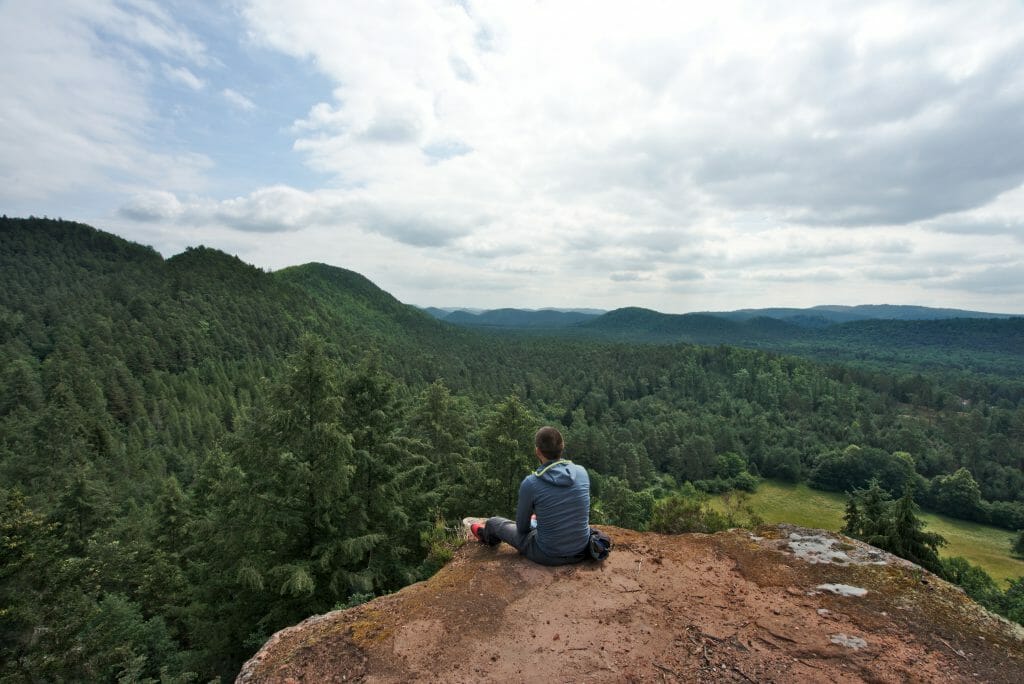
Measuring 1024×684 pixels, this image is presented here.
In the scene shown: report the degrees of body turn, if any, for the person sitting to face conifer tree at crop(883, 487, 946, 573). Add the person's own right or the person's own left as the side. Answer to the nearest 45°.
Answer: approximately 90° to the person's own right

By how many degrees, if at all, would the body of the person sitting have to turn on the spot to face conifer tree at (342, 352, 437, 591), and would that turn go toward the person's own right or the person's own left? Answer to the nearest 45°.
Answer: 0° — they already face it

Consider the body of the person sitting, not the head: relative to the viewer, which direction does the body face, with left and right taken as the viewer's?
facing away from the viewer and to the left of the viewer

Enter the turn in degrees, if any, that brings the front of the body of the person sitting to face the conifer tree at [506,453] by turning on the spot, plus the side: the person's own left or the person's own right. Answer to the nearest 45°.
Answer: approximately 45° to the person's own right

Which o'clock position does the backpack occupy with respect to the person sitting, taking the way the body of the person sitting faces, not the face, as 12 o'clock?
The backpack is roughly at 4 o'clock from the person sitting.
